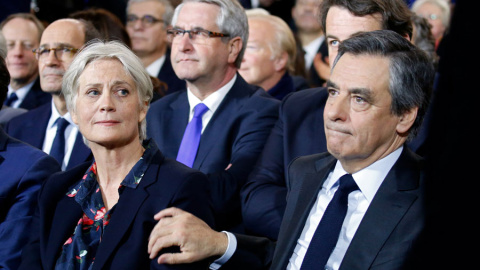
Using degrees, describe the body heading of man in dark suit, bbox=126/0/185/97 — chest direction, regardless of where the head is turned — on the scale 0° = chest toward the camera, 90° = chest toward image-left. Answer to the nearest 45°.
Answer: approximately 45°

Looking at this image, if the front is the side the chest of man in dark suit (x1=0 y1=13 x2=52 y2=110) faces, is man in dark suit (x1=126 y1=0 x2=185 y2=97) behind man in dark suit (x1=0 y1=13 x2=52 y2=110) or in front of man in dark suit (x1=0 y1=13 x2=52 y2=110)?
behind

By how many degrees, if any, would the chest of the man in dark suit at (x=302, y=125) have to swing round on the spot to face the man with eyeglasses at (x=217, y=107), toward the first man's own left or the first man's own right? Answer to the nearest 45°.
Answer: approximately 90° to the first man's own right

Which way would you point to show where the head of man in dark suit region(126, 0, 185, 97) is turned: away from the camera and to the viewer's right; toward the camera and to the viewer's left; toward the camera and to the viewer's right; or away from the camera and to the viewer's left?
toward the camera and to the viewer's left

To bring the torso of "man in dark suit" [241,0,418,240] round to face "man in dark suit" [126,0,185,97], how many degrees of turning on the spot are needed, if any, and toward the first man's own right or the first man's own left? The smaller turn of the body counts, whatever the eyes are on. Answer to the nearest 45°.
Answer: approximately 90° to the first man's own right

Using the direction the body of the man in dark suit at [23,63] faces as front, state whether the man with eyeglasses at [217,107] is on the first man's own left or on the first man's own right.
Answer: on the first man's own left
